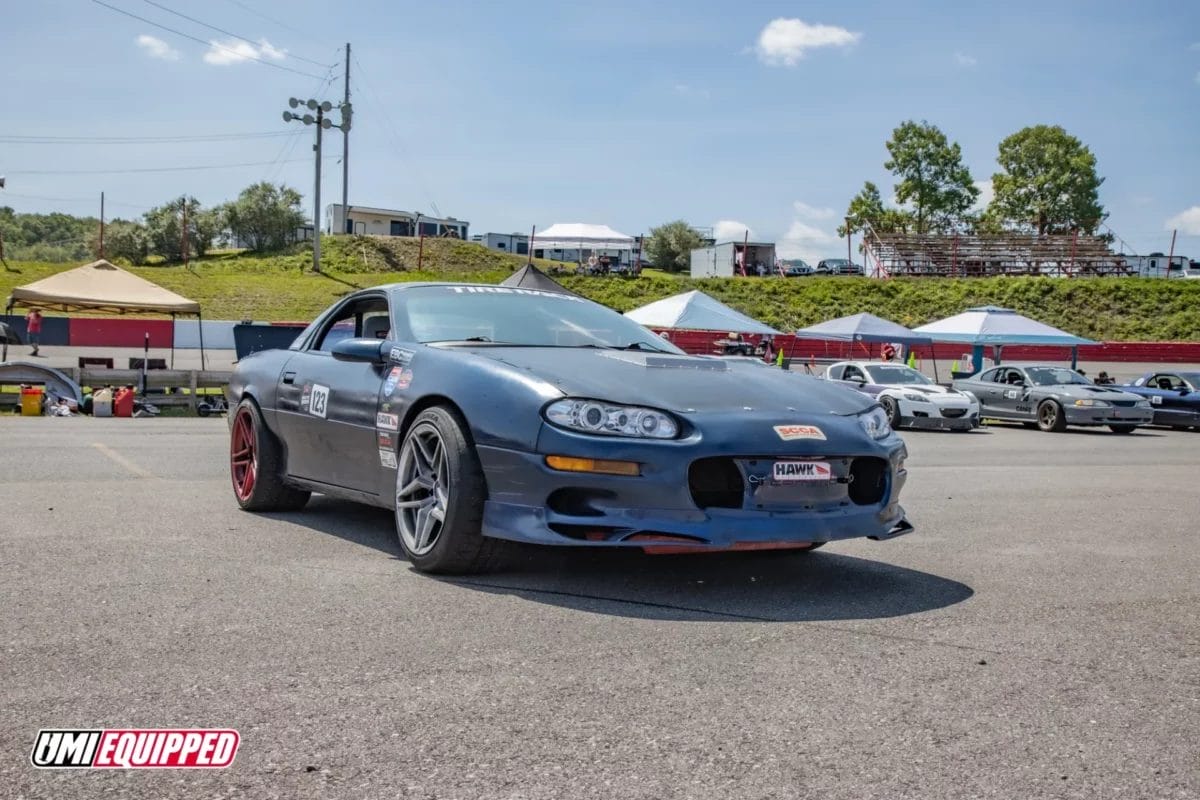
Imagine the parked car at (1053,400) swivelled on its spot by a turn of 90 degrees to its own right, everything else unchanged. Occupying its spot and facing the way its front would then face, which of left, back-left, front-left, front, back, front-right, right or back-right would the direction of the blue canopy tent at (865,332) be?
right

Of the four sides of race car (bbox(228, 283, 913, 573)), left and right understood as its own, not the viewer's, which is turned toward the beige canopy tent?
back

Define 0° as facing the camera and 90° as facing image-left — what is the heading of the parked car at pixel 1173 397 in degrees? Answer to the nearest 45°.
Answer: approximately 315°

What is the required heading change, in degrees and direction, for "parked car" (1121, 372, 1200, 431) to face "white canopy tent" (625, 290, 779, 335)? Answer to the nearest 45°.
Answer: approximately 135° to its right

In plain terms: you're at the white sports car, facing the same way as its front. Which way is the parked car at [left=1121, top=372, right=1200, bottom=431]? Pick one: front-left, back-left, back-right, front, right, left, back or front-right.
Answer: left

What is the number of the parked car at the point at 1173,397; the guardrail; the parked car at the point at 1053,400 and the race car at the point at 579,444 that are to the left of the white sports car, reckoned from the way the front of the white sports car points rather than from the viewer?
2

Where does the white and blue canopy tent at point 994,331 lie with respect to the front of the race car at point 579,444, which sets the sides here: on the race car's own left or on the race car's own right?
on the race car's own left

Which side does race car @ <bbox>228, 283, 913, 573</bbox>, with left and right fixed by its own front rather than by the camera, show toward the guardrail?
back

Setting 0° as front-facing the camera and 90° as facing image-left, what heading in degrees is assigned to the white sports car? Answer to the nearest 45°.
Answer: approximately 315°

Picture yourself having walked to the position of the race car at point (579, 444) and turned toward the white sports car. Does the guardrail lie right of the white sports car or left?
left

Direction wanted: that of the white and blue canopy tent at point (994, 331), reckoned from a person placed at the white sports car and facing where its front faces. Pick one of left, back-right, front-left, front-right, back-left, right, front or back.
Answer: back-left

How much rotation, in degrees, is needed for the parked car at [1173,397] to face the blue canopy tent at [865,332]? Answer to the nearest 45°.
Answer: approximately 180°

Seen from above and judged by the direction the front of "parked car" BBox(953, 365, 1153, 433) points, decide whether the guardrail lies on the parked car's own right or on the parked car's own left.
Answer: on the parked car's own right

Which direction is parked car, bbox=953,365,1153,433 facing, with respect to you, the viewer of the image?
facing the viewer and to the right of the viewer
